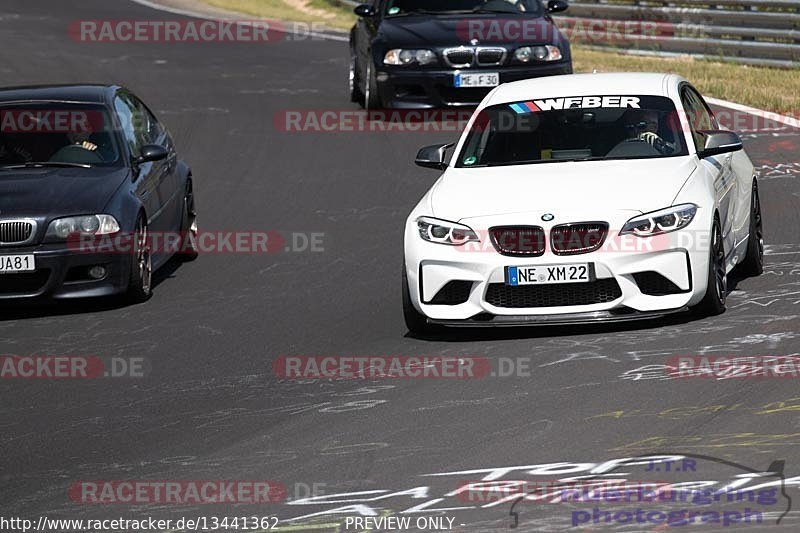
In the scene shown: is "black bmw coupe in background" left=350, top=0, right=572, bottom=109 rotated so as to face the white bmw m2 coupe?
yes

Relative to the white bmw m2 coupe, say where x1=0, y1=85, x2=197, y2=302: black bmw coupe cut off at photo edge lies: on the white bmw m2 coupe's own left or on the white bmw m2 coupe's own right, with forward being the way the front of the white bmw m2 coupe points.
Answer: on the white bmw m2 coupe's own right

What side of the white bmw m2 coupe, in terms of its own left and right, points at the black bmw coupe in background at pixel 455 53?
back

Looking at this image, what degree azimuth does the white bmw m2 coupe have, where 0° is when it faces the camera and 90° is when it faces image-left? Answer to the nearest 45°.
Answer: approximately 0°

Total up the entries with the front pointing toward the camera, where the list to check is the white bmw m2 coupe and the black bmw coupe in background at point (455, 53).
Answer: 2
